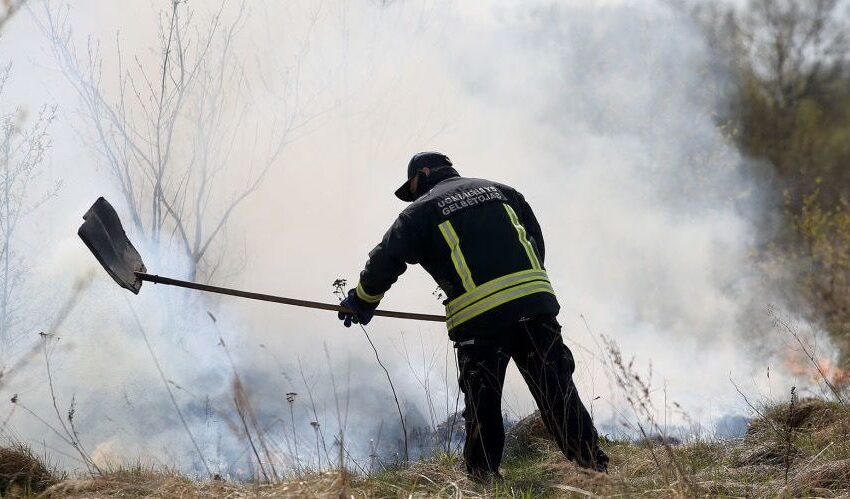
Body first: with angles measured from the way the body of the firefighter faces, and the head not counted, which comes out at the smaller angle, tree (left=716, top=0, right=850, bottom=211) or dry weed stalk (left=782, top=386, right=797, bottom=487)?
the tree

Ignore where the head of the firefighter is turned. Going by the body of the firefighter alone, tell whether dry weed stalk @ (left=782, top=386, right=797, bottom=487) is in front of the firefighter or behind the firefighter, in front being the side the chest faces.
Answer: behind

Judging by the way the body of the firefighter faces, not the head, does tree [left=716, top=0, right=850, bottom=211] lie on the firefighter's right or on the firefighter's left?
on the firefighter's right

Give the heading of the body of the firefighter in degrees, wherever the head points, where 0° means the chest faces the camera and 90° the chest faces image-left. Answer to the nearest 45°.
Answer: approximately 135°
